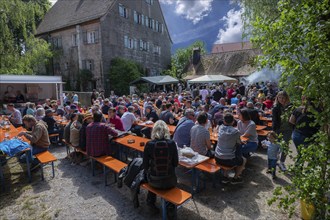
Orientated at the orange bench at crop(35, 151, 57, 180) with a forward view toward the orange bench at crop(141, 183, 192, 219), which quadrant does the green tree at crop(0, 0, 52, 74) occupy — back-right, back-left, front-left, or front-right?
back-left

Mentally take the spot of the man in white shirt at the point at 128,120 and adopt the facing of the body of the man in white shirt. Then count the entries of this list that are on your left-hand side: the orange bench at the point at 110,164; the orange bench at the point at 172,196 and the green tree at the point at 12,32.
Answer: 1

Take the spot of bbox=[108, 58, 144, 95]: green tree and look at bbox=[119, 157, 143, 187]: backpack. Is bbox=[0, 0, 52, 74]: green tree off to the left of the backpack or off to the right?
right
